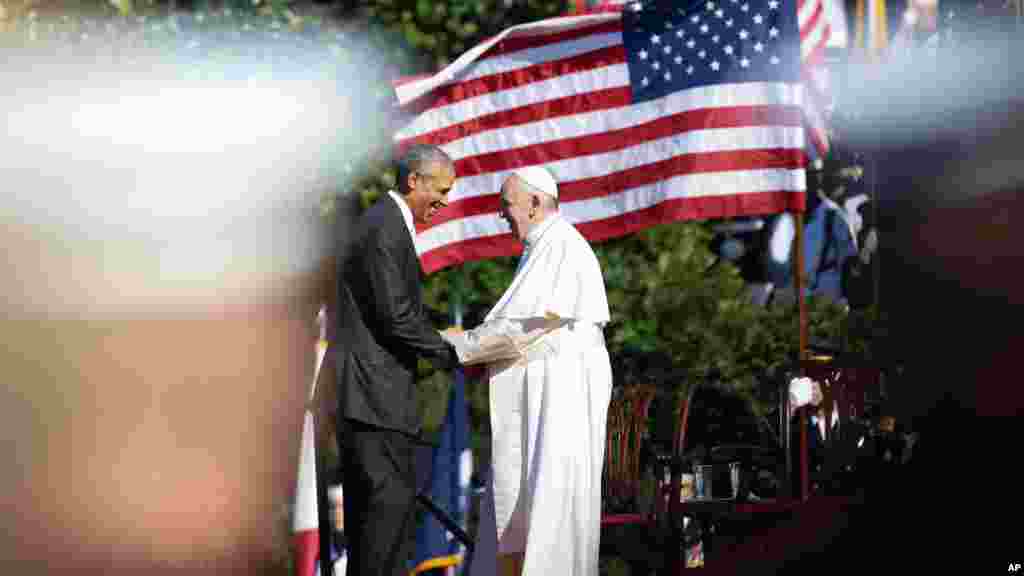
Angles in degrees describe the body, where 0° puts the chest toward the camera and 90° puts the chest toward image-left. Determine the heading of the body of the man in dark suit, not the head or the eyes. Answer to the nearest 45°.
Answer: approximately 270°

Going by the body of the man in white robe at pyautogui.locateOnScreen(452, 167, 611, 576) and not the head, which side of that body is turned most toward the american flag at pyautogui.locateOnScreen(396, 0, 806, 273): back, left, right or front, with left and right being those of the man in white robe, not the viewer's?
right

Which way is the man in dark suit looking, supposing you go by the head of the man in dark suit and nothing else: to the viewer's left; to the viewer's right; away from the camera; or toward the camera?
to the viewer's right

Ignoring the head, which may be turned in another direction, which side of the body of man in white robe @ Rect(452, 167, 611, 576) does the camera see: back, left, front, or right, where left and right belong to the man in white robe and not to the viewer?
left

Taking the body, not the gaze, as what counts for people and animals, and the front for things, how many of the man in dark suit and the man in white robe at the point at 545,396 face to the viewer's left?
1

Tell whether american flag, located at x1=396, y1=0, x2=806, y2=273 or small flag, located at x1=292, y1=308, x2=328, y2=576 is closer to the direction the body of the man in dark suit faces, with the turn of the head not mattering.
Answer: the american flag

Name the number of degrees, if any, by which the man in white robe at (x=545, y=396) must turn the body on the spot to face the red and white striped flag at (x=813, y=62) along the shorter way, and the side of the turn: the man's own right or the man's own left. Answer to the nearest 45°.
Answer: approximately 135° to the man's own right

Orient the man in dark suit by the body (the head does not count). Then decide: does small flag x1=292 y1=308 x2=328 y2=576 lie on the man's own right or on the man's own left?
on the man's own left

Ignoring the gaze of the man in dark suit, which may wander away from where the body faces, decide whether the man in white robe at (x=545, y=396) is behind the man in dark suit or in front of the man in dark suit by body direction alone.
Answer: in front

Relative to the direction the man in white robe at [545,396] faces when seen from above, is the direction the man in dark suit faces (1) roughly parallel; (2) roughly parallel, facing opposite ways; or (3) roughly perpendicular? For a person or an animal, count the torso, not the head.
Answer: roughly parallel, facing opposite ways

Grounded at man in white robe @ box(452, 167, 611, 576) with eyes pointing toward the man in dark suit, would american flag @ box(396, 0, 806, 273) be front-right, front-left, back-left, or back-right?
back-right

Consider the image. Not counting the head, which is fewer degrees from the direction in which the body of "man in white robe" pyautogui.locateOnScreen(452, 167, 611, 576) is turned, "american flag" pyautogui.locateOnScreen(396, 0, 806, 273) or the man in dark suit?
the man in dark suit
